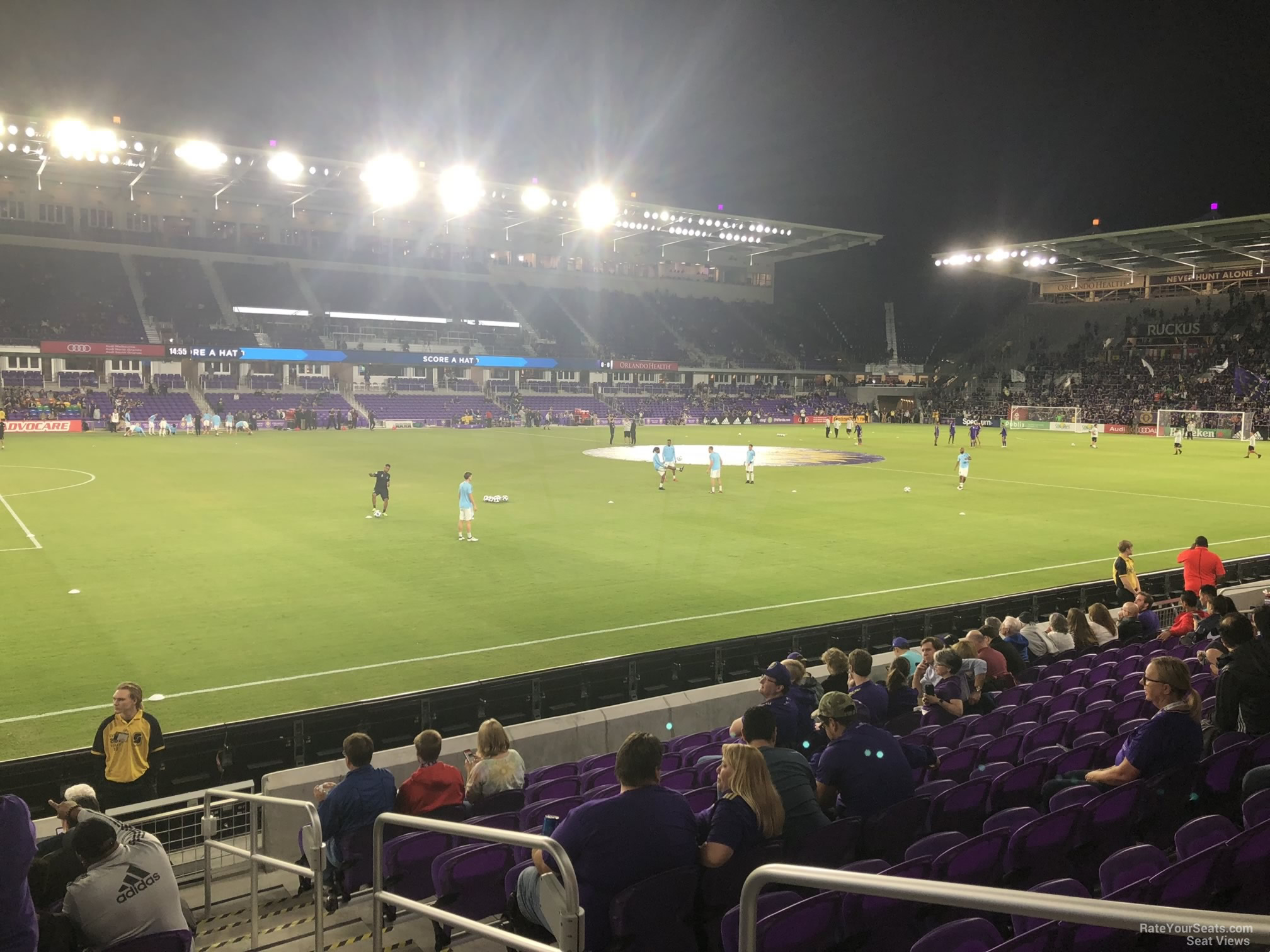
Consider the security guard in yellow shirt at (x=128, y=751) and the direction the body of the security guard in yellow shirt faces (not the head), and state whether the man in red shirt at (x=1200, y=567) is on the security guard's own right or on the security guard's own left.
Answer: on the security guard's own left

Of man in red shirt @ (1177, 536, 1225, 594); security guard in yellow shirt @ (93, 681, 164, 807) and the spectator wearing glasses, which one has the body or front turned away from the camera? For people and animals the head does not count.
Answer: the man in red shirt

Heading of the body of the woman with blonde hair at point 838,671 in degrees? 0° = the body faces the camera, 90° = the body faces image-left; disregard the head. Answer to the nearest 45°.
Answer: approximately 135°

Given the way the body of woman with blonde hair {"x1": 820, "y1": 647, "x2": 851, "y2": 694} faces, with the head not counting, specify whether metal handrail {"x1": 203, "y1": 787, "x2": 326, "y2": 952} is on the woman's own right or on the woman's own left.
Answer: on the woman's own left

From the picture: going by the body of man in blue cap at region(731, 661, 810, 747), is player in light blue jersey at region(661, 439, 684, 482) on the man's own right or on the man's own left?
on the man's own right

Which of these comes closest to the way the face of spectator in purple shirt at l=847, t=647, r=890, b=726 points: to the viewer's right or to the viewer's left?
to the viewer's left

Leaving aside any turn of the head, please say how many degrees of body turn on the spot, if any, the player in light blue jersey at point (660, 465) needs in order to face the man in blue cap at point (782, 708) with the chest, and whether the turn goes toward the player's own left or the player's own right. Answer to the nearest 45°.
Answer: approximately 90° to the player's own right

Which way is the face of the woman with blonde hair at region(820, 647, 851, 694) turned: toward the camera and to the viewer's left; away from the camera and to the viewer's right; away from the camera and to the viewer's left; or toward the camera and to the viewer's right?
away from the camera and to the viewer's left

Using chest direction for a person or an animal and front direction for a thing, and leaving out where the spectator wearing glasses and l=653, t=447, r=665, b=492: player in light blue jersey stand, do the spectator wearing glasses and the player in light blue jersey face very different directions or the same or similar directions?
very different directions

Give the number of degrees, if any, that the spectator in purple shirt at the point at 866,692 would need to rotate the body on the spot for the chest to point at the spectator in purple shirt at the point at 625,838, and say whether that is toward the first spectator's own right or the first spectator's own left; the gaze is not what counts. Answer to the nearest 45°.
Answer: approximately 135° to the first spectator's own left

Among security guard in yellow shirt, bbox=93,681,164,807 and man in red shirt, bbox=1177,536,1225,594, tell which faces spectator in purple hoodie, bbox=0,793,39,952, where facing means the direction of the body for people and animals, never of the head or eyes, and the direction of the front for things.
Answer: the security guard in yellow shirt

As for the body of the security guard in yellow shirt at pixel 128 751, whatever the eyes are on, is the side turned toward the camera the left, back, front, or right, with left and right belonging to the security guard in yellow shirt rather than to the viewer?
front

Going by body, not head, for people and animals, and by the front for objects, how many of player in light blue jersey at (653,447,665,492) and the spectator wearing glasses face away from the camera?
0

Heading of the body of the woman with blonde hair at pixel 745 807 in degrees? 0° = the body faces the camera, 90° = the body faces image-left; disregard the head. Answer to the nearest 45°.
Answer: approximately 135°

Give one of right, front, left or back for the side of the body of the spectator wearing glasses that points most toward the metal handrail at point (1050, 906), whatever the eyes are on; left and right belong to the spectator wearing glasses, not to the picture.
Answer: left
